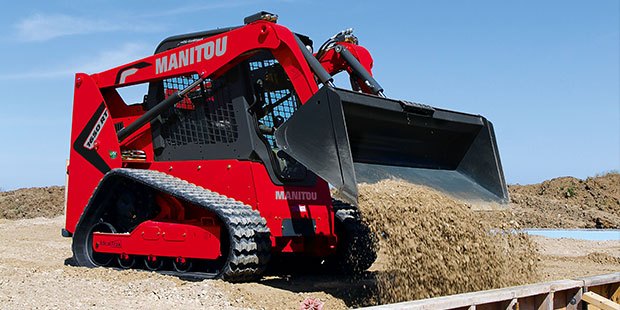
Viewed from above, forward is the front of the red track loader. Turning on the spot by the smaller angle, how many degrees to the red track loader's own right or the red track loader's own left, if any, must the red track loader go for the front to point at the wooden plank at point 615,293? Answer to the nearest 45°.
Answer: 0° — it already faces it

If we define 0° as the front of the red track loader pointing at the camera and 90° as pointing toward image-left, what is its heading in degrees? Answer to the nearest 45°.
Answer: approximately 315°

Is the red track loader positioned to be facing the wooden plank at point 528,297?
yes
